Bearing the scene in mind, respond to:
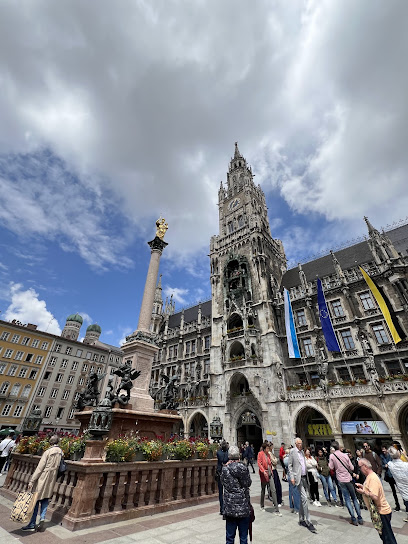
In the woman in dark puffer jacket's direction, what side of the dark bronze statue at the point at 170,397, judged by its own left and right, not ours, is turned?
right

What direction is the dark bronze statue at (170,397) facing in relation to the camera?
to the viewer's right

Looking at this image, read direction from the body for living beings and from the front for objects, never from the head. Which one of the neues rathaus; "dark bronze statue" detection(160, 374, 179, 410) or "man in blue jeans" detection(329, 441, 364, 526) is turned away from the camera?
the man in blue jeans

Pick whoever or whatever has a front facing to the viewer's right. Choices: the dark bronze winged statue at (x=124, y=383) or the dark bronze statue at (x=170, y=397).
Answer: the dark bronze statue at (x=170, y=397)

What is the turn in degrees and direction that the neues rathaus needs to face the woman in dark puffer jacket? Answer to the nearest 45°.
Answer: approximately 45° to its left

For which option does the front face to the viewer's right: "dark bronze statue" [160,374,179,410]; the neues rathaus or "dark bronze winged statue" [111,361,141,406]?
"dark bronze statue" [160,374,179,410]

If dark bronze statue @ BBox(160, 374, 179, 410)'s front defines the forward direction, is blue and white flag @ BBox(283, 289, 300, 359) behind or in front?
in front

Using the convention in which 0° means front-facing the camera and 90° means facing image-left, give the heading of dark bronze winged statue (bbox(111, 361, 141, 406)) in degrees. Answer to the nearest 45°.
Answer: approximately 45°

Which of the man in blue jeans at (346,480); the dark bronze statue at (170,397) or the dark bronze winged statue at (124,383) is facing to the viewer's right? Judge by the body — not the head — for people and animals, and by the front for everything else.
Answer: the dark bronze statue at (170,397)

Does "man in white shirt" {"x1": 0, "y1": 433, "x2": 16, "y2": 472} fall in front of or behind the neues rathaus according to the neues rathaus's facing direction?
in front

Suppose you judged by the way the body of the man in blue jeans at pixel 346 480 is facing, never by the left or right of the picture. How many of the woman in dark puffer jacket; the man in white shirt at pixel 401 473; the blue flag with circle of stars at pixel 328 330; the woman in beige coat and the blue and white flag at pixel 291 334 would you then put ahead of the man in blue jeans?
2

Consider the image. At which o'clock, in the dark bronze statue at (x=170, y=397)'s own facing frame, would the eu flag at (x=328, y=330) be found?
The eu flag is roughly at 11 o'clock from the dark bronze statue.

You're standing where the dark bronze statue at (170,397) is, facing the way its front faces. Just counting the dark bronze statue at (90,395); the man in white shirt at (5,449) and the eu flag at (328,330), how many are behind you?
2

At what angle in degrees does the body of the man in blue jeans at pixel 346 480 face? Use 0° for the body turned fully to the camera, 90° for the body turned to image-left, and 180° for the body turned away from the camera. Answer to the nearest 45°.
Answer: approximately 180°
